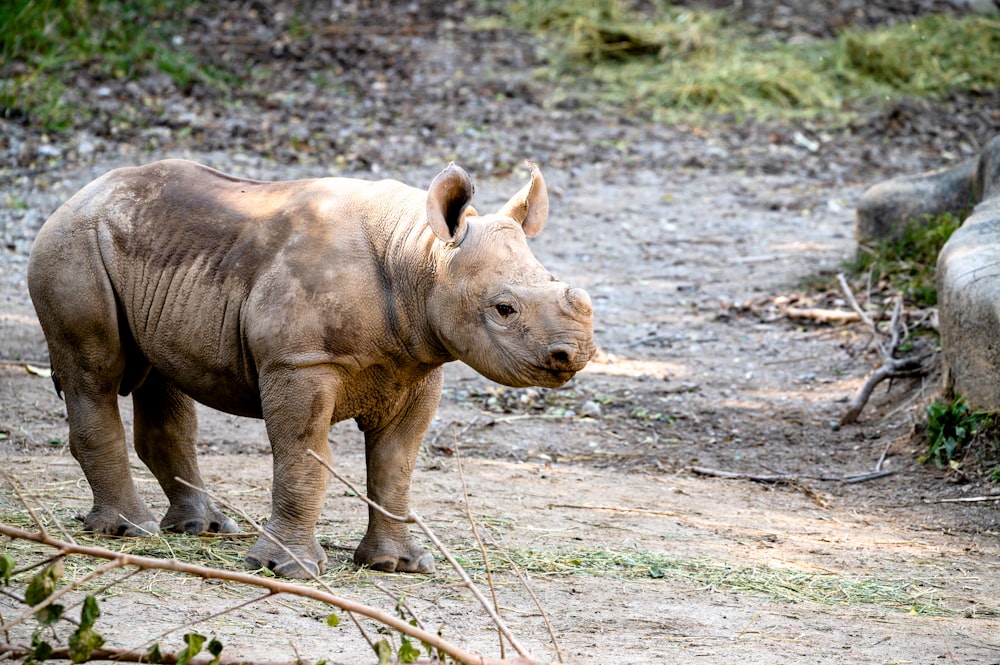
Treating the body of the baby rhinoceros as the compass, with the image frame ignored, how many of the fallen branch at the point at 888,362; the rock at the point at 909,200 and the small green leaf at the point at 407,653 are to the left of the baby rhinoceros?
2

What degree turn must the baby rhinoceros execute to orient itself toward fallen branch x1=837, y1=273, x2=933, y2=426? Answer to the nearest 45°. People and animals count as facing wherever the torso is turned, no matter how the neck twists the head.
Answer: approximately 90° to its left

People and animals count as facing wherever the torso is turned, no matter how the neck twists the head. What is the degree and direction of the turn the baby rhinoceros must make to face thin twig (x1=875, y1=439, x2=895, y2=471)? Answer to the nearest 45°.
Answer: approximately 90° to its left

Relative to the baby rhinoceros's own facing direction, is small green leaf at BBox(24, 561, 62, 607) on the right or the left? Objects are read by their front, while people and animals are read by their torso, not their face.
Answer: on its right

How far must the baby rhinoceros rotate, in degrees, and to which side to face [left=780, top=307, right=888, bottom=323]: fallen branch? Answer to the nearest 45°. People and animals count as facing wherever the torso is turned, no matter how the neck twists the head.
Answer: approximately 90° to its left

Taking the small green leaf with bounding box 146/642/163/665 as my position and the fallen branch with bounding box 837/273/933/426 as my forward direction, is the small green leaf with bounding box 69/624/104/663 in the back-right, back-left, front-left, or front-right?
back-left

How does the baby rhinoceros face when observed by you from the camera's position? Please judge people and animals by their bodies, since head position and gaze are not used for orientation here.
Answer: facing the viewer and to the right of the viewer

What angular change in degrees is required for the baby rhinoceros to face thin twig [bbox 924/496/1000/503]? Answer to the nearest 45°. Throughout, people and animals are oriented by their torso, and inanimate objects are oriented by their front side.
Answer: approximately 45° to its left

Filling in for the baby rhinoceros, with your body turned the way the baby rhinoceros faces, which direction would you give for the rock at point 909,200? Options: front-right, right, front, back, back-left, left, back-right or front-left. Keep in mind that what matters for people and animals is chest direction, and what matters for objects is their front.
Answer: left
